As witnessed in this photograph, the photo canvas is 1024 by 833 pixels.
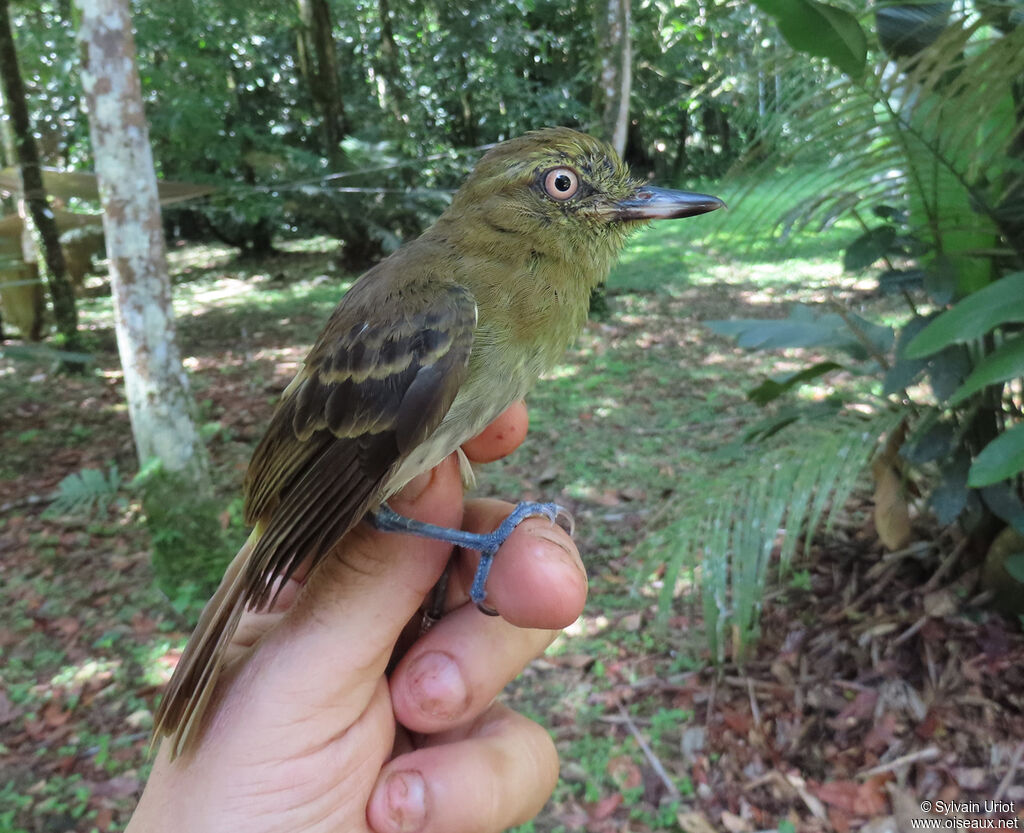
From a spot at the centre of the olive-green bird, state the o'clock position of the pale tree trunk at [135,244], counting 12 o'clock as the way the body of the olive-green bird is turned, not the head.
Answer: The pale tree trunk is roughly at 8 o'clock from the olive-green bird.

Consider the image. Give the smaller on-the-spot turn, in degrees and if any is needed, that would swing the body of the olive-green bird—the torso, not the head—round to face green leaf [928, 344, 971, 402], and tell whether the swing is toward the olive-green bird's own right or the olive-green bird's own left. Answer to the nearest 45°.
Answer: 0° — it already faces it

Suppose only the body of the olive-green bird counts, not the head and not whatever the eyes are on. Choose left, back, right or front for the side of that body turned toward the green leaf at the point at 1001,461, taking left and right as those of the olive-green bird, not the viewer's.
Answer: front

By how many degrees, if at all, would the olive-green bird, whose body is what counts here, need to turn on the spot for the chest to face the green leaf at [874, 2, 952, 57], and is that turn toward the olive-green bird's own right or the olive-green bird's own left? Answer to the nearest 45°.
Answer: approximately 45° to the olive-green bird's own left

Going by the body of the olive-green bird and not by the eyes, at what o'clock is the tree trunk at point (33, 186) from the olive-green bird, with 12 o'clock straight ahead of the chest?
The tree trunk is roughly at 8 o'clock from the olive-green bird.

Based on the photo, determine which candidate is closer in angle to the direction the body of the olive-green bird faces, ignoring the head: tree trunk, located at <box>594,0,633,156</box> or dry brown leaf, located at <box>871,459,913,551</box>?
the dry brown leaf

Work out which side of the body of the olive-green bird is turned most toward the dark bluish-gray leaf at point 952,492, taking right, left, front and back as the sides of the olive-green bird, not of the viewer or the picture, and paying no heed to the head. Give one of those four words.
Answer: front

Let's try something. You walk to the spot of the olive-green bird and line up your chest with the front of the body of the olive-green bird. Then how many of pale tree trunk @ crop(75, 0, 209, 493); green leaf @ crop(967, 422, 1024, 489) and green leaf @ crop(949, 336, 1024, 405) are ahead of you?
2

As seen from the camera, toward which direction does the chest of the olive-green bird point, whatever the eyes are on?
to the viewer's right

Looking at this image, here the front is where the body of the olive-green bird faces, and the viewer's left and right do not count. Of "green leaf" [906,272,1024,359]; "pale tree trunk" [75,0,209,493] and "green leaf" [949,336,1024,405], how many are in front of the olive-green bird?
2

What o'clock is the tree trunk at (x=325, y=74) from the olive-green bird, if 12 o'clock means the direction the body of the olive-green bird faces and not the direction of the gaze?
The tree trunk is roughly at 9 o'clock from the olive-green bird.
